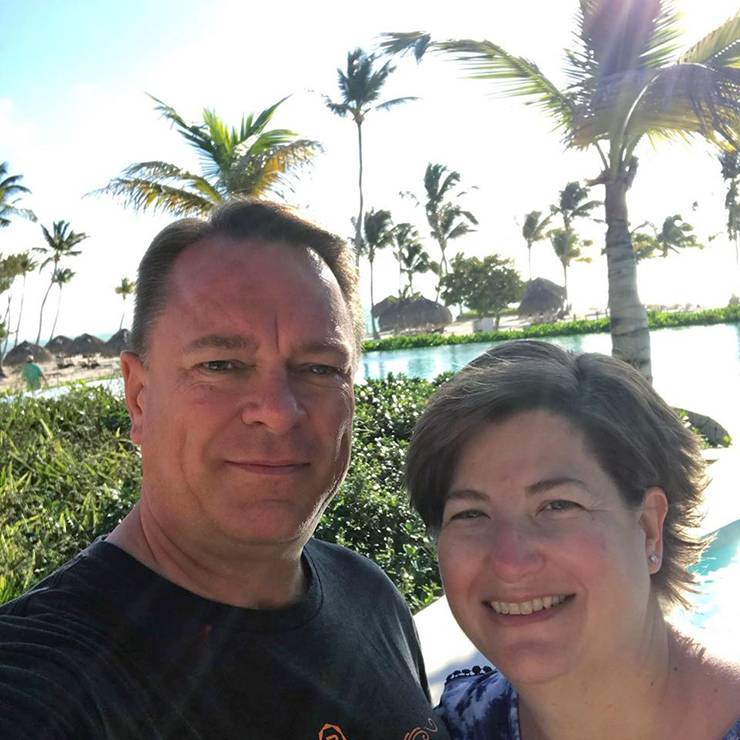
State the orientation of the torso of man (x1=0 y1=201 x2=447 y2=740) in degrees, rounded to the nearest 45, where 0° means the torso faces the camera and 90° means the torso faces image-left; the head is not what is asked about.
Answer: approximately 315°

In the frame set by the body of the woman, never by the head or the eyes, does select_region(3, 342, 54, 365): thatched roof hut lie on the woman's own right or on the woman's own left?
on the woman's own right

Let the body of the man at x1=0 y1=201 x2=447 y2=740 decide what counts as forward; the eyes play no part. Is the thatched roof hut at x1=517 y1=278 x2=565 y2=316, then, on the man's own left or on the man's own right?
on the man's own left

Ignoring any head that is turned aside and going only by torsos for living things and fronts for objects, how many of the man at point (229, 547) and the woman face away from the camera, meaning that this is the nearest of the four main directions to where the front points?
0

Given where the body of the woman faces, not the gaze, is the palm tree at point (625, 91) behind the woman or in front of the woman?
behind

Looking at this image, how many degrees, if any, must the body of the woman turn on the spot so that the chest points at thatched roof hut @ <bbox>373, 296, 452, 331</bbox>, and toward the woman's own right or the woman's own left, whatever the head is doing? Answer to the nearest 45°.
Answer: approximately 135° to the woman's own right

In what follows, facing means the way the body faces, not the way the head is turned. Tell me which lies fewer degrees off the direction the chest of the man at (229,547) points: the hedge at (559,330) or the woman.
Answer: the woman

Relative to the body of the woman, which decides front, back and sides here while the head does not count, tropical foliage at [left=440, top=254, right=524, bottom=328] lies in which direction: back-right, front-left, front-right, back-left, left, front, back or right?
back-right

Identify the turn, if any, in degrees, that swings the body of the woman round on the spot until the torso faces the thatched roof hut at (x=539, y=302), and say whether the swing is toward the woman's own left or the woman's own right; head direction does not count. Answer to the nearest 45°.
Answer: approximately 135° to the woman's own right

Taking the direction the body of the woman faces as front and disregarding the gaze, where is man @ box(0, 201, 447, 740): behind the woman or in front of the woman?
in front

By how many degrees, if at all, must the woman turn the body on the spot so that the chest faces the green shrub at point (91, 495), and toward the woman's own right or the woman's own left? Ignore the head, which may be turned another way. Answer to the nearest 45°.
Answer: approximately 90° to the woman's own right

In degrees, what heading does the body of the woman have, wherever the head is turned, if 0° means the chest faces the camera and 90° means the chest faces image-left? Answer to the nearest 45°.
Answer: approximately 45°
